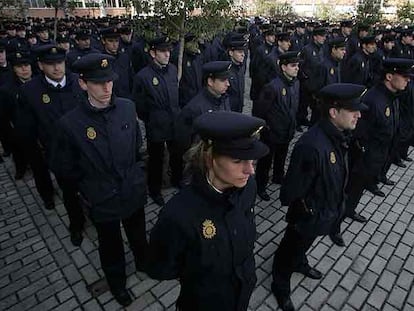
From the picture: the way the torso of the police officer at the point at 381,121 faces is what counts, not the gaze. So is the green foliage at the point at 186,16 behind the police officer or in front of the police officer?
behind

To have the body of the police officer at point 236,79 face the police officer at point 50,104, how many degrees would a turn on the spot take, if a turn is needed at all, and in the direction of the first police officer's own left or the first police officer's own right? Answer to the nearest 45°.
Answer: approximately 90° to the first police officer's own right
